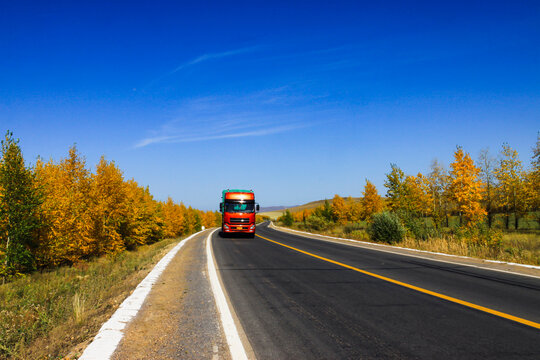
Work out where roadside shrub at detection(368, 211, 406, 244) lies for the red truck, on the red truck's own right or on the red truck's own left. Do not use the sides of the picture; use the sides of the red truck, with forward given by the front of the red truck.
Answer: on the red truck's own left

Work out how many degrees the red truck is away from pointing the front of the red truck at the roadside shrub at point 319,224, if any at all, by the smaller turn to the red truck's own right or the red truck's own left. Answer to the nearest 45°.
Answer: approximately 135° to the red truck's own left

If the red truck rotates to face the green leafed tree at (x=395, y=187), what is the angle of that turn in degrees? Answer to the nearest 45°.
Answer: approximately 135° to its left

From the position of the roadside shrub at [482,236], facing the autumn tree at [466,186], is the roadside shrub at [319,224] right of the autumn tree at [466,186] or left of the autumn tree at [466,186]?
left

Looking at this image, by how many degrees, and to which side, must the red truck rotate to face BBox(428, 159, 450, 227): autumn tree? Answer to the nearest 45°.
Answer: approximately 135° to its left

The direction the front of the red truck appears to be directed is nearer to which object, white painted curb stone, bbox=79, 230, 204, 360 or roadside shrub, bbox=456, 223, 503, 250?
the white painted curb stone

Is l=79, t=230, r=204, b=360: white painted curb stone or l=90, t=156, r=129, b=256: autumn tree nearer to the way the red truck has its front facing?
the white painted curb stone

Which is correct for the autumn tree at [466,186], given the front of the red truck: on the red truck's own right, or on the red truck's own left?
on the red truck's own left

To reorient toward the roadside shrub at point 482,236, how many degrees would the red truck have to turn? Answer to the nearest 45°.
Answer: approximately 45° to its left

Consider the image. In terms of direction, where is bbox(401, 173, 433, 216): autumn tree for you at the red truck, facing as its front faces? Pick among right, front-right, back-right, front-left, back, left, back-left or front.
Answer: back-left
